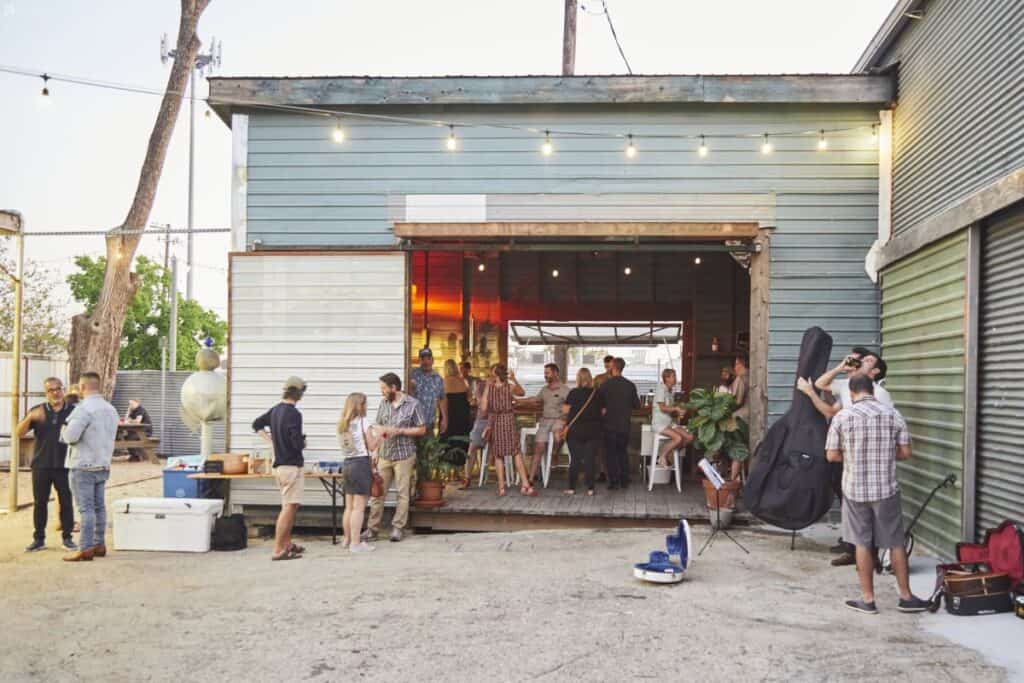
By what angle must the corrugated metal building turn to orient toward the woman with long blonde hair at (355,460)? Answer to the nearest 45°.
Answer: approximately 45° to its right

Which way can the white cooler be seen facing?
toward the camera

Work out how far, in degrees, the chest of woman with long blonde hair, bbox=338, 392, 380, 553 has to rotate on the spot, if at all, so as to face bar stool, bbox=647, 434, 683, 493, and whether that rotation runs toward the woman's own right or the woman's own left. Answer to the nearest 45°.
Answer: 0° — they already face it

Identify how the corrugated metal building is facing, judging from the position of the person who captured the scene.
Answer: facing the viewer and to the left of the viewer

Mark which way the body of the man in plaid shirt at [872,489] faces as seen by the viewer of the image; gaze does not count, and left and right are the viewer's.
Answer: facing away from the viewer

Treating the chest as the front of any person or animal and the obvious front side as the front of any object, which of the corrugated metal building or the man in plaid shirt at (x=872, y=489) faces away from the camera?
the man in plaid shirt

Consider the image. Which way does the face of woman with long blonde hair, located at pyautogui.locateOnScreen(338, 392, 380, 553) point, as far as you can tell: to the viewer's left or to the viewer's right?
to the viewer's right
